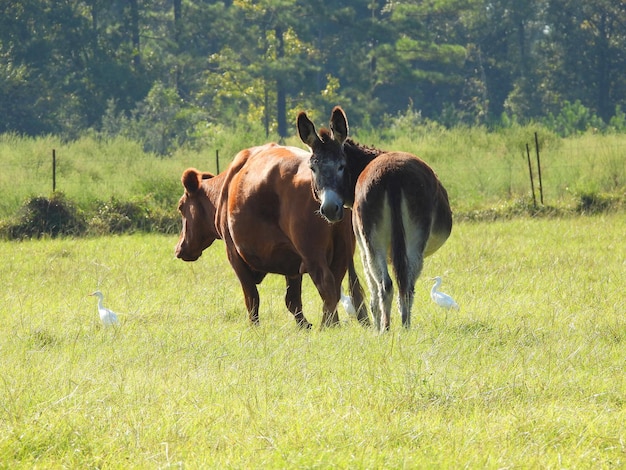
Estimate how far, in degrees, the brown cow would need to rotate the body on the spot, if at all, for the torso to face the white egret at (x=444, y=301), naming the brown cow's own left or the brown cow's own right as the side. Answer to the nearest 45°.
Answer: approximately 135° to the brown cow's own right

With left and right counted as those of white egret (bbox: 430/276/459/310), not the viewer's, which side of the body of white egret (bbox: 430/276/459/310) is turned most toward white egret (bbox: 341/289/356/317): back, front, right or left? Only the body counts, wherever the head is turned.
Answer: front

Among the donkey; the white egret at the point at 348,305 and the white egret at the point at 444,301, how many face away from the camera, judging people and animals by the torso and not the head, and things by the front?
1

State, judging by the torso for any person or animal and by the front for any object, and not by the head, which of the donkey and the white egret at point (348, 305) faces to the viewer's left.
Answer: the white egret

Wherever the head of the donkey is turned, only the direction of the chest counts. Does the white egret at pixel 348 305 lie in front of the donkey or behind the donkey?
in front

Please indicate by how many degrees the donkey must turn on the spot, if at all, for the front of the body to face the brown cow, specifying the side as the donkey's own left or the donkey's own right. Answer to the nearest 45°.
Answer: approximately 45° to the donkey's own left

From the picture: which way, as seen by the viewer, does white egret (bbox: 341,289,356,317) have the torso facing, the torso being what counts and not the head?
to the viewer's left

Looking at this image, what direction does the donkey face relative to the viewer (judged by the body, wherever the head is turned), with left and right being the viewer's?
facing away from the viewer

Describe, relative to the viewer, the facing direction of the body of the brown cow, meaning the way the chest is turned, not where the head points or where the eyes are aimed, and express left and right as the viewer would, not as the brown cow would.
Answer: facing away from the viewer and to the left of the viewer

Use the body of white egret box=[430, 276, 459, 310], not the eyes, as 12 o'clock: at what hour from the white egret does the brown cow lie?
The brown cow is roughly at 11 o'clock from the white egret.

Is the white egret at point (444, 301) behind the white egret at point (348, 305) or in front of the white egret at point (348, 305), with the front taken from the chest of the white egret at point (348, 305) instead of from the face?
behind

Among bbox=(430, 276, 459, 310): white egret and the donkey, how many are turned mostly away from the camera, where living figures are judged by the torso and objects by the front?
1

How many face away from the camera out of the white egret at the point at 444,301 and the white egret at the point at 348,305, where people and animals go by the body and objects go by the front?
0

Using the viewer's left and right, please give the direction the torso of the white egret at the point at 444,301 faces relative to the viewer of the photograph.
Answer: facing to the left of the viewer
